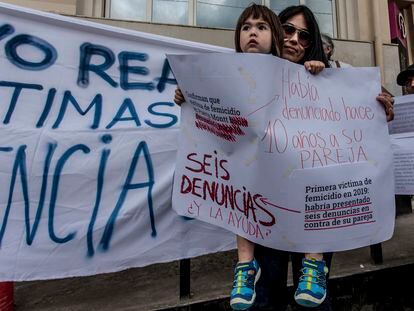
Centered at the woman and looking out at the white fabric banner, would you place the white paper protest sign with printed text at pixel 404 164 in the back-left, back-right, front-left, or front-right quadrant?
back-right

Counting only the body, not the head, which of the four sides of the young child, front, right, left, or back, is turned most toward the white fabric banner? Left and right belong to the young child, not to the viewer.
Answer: right

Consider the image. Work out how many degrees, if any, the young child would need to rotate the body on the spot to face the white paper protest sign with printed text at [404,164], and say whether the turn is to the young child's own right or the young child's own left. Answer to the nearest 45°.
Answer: approximately 135° to the young child's own left

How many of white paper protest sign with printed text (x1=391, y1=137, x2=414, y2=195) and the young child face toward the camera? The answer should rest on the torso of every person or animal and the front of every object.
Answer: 2

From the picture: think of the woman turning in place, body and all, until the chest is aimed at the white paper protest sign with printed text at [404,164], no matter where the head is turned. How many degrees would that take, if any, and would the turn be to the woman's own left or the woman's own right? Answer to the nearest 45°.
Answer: approximately 135° to the woman's own left

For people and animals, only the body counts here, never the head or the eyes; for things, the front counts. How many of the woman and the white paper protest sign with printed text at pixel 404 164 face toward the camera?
2

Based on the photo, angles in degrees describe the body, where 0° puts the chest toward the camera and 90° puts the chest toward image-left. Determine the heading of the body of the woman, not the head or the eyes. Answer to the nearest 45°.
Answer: approximately 0°

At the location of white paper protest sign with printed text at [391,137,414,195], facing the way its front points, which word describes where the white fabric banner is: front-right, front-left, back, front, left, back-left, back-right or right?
front-right

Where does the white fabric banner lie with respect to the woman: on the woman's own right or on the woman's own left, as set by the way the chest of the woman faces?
on the woman's own right

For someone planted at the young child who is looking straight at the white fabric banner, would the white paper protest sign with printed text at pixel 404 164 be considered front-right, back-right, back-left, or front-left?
back-right

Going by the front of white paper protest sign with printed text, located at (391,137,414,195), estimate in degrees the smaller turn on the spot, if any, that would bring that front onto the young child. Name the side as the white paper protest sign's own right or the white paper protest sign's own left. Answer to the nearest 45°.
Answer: approximately 45° to the white paper protest sign's own right
